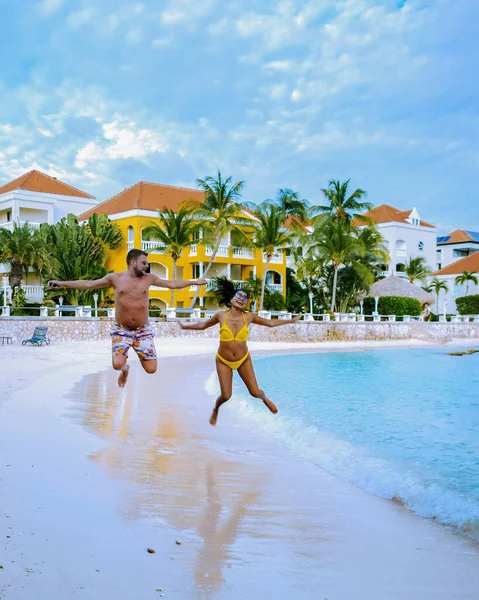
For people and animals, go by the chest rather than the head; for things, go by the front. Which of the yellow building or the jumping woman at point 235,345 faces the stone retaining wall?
the yellow building

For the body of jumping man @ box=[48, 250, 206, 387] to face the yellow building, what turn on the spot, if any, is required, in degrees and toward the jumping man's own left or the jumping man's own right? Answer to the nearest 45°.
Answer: approximately 180°

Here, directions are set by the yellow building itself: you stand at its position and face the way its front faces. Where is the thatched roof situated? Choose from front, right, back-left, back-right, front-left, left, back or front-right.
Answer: front-left

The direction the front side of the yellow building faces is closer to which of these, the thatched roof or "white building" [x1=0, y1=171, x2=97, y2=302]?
the thatched roof

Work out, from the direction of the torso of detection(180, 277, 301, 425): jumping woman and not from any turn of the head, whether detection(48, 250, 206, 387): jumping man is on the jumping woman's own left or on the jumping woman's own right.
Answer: on the jumping woman's own right

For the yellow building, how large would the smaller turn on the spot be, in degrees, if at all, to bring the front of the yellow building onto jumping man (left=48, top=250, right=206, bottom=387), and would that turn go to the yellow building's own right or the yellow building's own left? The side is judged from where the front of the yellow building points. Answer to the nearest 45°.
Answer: approximately 45° to the yellow building's own right

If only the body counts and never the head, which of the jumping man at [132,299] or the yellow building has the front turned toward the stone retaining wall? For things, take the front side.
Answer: the yellow building

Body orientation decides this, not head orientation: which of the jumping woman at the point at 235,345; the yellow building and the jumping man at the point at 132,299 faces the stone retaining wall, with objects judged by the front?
the yellow building

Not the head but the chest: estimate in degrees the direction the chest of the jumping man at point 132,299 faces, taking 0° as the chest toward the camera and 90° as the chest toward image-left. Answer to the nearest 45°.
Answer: approximately 0°

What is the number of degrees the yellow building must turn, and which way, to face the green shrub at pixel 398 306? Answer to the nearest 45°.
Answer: approximately 45° to its left

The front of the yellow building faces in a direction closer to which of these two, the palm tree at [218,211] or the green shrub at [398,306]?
the palm tree

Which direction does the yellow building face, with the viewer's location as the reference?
facing the viewer and to the right of the viewer

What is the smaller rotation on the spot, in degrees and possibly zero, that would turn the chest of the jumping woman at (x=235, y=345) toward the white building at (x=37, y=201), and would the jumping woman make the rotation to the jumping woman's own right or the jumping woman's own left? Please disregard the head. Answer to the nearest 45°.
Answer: approximately 180°

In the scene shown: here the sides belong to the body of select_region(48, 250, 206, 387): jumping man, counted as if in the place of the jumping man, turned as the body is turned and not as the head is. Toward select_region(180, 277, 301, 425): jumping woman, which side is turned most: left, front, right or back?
left

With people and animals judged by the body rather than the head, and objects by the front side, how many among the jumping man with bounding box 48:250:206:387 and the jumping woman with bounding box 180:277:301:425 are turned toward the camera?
2
